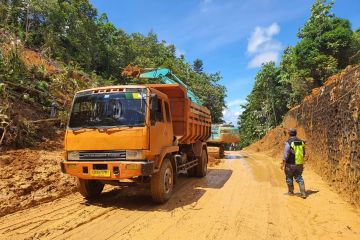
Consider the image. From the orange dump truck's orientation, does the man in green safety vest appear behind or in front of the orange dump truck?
behind

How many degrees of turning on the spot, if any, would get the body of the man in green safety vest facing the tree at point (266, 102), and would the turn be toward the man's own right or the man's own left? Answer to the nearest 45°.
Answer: approximately 45° to the man's own right

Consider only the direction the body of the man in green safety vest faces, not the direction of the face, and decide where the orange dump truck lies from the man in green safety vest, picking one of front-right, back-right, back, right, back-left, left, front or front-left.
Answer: left

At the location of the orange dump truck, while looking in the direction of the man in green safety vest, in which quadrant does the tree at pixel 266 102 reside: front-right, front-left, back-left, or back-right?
front-left

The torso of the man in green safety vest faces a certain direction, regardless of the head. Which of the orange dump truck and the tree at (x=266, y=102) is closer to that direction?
the tree

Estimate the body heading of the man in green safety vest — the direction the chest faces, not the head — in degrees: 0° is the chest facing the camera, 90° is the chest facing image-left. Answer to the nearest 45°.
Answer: approximately 135°

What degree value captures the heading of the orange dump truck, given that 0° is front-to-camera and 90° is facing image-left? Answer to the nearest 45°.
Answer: approximately 45°

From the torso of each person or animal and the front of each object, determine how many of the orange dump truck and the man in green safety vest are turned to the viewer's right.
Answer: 0

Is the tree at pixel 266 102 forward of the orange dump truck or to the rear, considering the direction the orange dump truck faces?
to the rear
